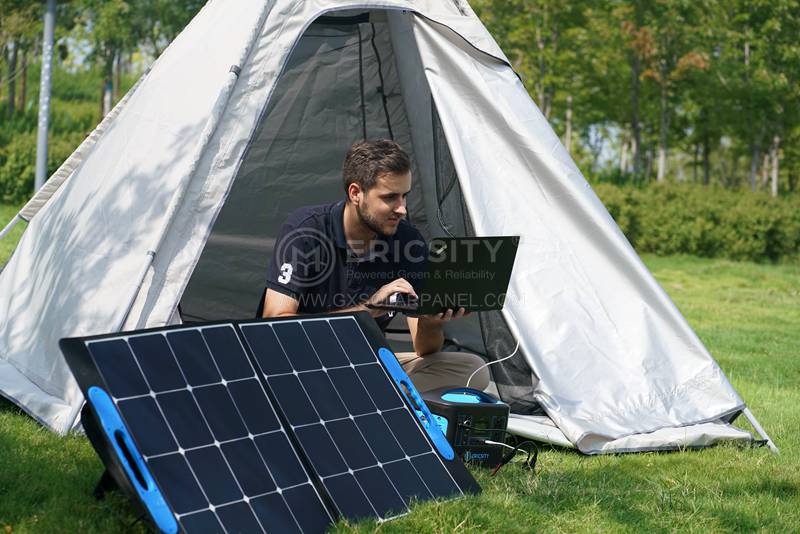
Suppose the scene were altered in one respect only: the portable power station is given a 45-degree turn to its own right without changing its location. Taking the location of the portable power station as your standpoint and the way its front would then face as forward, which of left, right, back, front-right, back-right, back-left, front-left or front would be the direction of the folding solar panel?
front-right

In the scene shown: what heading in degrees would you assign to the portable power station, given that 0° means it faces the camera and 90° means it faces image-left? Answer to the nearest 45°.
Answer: approximately 315°

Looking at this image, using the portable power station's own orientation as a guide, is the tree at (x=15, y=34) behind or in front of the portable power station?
behind

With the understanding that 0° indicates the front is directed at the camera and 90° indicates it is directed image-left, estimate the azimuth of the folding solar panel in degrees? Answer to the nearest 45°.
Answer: approximately 315°

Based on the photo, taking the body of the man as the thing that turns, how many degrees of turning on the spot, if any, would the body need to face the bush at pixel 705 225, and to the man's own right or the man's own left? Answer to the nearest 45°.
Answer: approximately 90° to the man's own left

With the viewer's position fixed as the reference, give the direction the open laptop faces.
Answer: facing away from the viewer and to the left of the viewer

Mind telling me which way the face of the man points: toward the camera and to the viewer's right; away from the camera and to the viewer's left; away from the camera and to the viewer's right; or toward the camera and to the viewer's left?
toward the camera and to the viewer's right

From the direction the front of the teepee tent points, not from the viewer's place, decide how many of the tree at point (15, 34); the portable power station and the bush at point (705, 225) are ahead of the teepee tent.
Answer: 1

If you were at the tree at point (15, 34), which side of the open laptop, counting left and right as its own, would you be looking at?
front

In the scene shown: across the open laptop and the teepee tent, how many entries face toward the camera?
1
